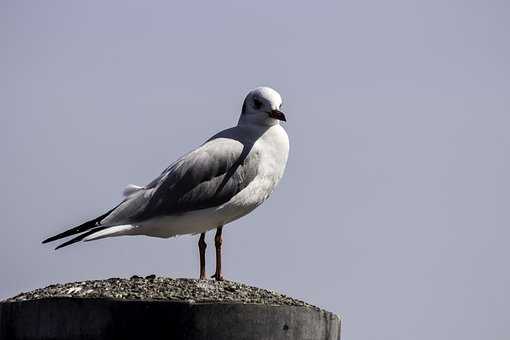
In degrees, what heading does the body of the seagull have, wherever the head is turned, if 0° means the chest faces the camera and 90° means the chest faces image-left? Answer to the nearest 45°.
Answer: approximately 270°
